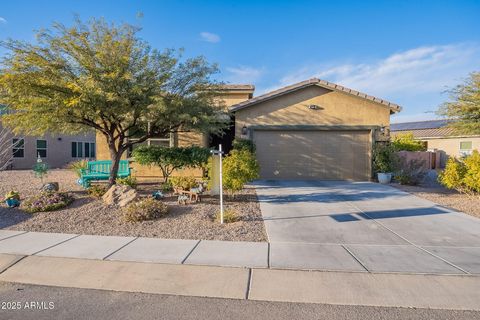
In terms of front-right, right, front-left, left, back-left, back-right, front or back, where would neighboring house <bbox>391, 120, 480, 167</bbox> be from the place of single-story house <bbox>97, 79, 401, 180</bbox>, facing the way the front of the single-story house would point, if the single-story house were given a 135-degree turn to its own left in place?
front

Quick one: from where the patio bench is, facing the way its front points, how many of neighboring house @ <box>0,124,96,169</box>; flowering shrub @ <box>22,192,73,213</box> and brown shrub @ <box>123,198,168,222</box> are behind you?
1

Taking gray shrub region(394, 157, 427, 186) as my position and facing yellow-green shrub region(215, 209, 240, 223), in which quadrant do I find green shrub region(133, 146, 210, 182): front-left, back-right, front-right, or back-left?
front-right

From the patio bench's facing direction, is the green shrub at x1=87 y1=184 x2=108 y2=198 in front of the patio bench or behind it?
in front

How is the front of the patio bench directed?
toward the camera

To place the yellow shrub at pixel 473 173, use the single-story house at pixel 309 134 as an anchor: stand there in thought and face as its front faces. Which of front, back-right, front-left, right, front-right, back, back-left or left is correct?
front-left

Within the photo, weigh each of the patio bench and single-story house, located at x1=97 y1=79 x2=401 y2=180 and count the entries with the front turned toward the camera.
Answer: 2

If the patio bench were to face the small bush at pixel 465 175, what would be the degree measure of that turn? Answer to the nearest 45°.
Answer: approximately 45° to its left

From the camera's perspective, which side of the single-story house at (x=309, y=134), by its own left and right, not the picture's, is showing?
front

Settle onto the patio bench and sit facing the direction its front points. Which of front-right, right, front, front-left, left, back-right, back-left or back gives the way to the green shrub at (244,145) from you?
left

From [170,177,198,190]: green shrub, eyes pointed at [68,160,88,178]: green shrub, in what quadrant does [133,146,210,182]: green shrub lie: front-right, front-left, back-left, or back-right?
front-right

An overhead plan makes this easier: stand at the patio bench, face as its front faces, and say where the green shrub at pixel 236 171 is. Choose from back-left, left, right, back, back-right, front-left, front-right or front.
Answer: front-left

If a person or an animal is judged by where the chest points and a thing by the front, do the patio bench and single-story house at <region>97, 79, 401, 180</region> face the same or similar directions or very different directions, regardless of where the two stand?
same or similar directions

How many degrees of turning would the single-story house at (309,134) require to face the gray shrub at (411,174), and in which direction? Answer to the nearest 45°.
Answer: approximately 90° to its left

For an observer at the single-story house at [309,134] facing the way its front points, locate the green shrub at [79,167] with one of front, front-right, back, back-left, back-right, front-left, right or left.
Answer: right
